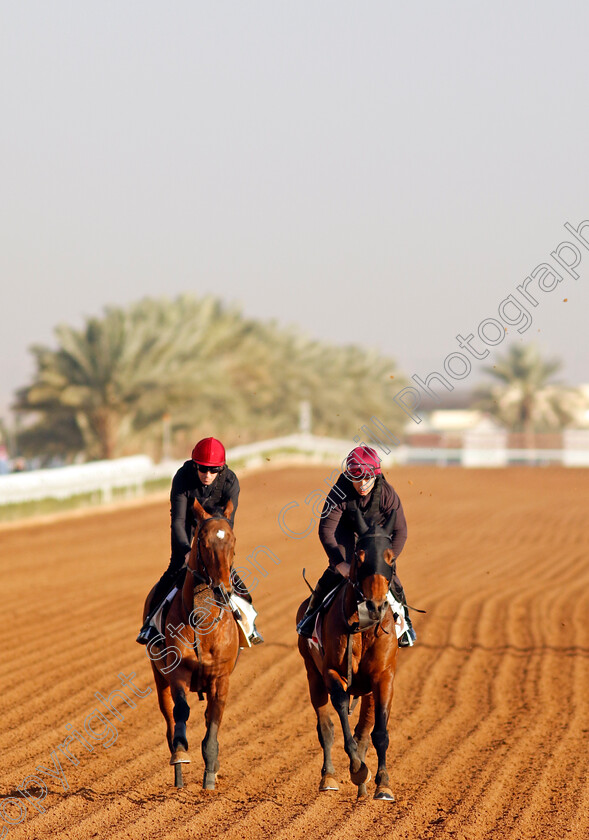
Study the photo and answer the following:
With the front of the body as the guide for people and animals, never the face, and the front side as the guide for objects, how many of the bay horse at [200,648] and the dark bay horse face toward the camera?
2

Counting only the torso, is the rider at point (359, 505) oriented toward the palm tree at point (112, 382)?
no

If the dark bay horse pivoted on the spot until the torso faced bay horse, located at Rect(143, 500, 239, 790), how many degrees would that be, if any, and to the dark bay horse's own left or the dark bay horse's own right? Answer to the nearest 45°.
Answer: approximately 90° to the dark bay horse's own right

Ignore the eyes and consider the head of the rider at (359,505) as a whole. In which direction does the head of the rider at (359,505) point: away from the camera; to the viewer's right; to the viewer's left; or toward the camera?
toward the camera

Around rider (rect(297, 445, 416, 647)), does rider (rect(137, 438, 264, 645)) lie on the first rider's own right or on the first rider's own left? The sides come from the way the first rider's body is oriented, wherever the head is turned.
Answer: on the first rider's own right

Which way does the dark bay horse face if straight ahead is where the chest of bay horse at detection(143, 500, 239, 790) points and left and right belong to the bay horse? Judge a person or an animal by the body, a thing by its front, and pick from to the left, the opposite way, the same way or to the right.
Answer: the same way

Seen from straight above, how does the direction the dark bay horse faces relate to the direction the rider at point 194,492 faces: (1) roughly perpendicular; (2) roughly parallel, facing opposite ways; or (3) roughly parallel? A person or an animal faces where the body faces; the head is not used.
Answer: roughly parallel

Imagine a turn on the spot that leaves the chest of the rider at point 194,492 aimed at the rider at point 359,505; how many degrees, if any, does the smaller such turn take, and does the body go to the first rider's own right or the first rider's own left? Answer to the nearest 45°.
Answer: approximately 90° to the first rider's own left

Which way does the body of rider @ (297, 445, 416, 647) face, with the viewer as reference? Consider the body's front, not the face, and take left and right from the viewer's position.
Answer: facing the viewer

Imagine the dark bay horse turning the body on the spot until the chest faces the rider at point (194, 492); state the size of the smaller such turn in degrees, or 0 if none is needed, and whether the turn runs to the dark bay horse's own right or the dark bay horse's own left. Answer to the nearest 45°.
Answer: approximately 90° to the dark bay horse's own right

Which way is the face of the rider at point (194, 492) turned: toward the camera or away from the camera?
toward the camera

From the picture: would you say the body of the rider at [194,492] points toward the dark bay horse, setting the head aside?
no

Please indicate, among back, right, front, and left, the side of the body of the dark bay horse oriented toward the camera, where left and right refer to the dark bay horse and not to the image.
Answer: front
